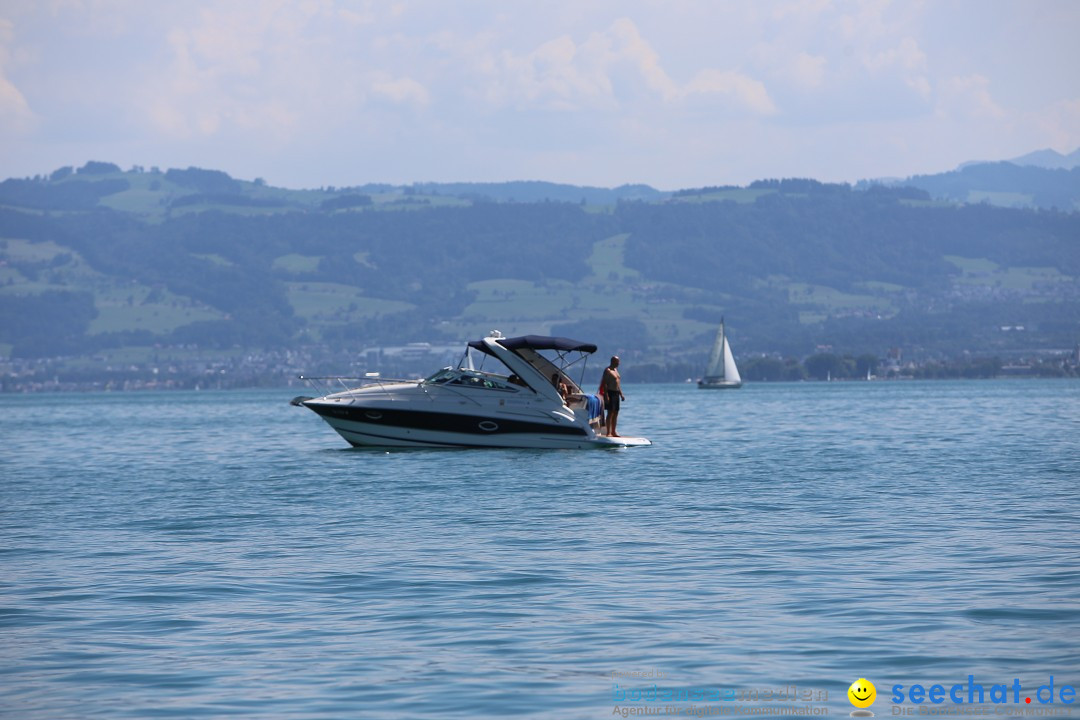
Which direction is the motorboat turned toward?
to the viewer's left
